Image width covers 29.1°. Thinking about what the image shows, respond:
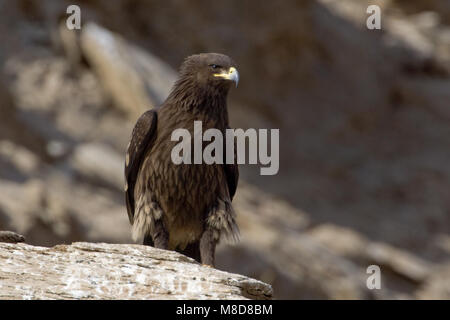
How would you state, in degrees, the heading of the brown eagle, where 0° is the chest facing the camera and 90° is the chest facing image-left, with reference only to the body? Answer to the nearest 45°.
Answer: approximately 315°
